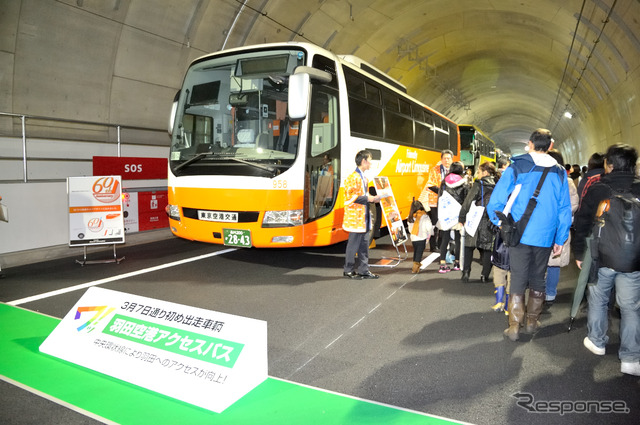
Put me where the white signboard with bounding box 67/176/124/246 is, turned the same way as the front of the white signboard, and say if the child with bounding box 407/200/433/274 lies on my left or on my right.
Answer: on my left

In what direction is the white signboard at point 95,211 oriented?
toward the camera

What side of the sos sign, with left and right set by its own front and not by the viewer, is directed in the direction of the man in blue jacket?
front

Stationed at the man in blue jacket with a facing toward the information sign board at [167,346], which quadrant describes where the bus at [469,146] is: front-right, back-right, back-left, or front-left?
back-right

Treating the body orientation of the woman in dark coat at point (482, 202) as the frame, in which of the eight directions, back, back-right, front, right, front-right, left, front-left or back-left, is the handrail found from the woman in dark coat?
front-left

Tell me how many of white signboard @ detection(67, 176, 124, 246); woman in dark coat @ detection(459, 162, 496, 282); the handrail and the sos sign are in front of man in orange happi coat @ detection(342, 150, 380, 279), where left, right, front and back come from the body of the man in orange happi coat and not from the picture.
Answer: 1

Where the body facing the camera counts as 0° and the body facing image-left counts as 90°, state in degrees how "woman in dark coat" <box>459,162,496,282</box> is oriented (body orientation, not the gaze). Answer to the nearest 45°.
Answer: approximately 135°
